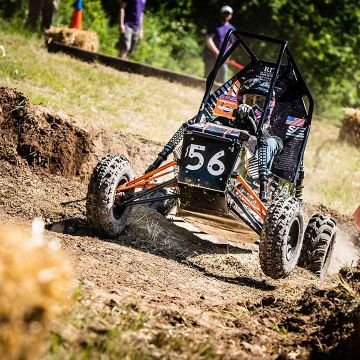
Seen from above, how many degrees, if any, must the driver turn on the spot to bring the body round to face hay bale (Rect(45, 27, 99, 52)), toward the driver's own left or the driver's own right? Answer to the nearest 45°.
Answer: approximately 90° to the driver's own right

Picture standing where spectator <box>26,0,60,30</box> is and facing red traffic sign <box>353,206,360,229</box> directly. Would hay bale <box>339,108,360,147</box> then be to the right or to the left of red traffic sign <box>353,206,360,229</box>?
left

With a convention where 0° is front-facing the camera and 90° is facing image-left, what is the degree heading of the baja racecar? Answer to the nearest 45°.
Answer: approximately 45°
